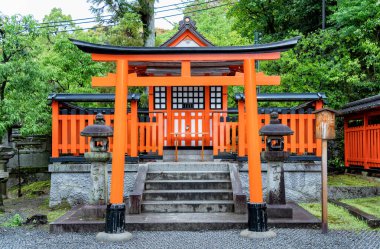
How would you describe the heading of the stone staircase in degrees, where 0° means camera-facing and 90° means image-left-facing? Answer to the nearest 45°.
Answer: approximately 0°

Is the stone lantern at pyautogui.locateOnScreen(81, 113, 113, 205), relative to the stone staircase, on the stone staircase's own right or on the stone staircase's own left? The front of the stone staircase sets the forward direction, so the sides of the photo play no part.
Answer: on the stone staircase's own right

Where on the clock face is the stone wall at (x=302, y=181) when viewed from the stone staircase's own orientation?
The stone wall is roughly at 8 o'clock from the stone staircase.

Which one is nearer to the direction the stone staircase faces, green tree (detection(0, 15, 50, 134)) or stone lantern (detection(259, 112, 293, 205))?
the stone lantern

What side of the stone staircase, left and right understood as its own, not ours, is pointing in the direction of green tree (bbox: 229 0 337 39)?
back

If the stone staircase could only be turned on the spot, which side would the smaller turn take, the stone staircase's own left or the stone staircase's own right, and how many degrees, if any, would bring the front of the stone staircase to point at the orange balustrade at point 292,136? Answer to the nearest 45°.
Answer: approximately 135° to the stone staircase's own left

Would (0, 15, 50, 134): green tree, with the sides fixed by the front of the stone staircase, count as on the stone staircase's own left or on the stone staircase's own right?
on the stone staircase's own right

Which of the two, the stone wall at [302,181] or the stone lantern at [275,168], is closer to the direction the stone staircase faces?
the stone lantern
